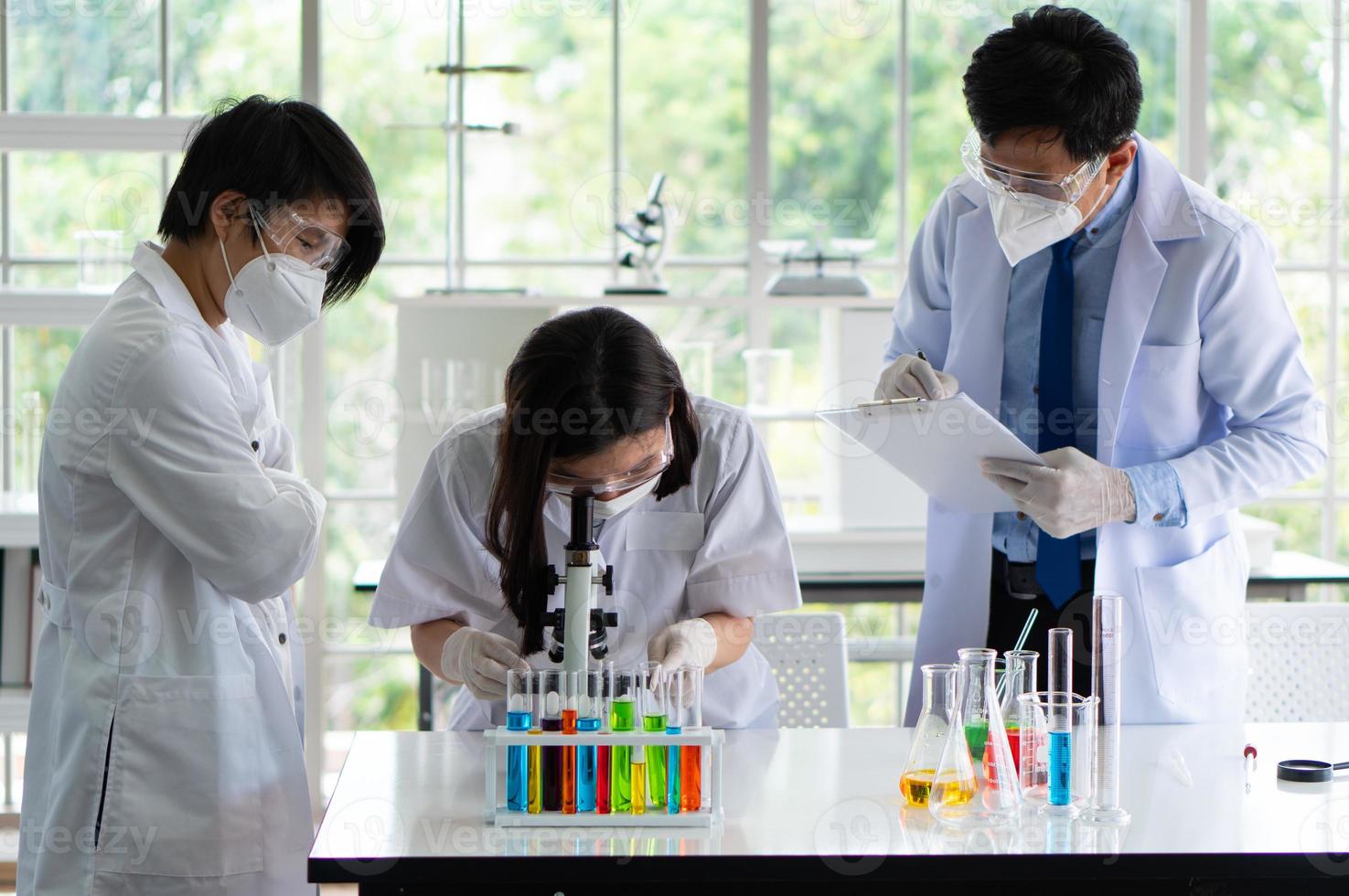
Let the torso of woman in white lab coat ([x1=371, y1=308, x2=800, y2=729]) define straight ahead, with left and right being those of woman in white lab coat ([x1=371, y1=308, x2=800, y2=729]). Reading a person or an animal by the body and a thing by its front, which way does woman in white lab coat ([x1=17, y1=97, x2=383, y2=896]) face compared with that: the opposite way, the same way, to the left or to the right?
to the left

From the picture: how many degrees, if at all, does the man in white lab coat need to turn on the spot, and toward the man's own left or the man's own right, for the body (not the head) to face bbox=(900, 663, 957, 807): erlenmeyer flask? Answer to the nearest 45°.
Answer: approximately 45° to the man's own left

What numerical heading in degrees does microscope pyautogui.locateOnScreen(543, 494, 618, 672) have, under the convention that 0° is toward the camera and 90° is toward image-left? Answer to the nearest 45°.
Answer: approximately 180°

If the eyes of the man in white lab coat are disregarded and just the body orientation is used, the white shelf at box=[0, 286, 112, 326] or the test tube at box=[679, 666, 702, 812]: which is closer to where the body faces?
the test tube

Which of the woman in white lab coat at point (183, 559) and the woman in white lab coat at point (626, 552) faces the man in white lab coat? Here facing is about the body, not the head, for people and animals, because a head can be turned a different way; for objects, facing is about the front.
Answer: the woman in white lab coat at point (183, 559)

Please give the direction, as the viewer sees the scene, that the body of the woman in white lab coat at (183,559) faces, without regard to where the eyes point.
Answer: to the viewer's right

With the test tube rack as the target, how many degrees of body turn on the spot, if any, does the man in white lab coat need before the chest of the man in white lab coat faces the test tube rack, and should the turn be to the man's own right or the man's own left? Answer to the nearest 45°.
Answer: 0° — they already face it
